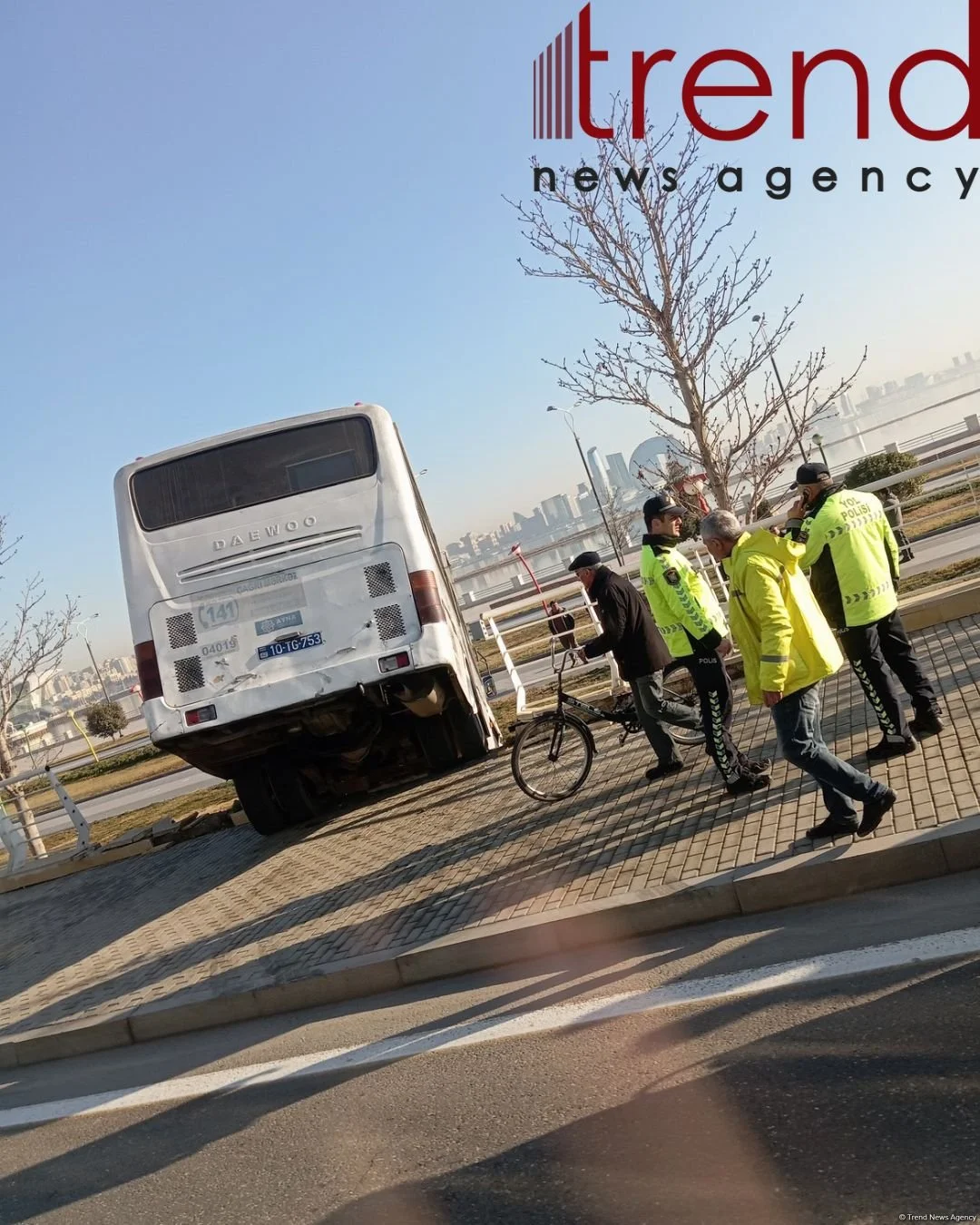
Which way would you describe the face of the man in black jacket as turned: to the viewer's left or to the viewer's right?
to the viewer's left

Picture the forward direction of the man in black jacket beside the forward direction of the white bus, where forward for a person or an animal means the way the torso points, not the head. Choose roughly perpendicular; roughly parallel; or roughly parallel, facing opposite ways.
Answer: roughly perpendicular

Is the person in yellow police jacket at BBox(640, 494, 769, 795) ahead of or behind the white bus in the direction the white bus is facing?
behind

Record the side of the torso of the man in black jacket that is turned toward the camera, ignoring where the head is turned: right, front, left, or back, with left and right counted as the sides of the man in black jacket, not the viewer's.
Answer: left

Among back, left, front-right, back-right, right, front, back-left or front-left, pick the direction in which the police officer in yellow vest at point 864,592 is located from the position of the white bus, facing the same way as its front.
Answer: back-right

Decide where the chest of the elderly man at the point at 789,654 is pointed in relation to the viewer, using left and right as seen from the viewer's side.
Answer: facing to the left of the viewer

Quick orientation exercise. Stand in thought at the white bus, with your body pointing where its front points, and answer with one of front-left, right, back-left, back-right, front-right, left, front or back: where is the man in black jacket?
back-right

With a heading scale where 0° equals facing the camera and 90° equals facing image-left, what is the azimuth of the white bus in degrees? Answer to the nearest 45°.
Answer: approximately 180°

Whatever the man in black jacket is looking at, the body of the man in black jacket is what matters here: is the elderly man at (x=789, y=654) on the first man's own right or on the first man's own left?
on the first man's own left
